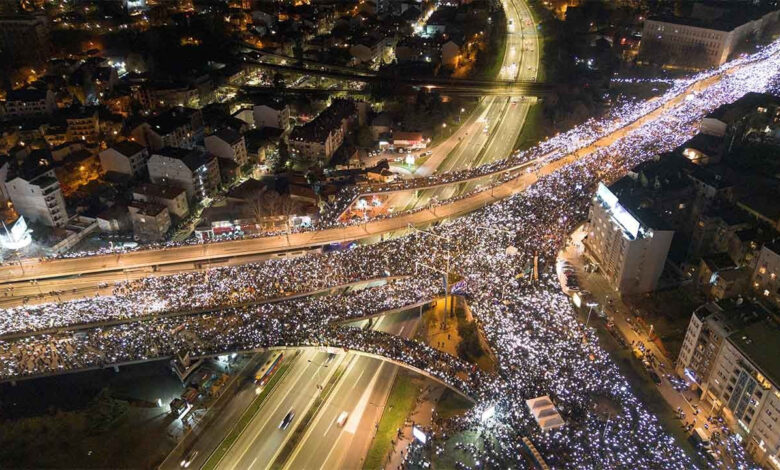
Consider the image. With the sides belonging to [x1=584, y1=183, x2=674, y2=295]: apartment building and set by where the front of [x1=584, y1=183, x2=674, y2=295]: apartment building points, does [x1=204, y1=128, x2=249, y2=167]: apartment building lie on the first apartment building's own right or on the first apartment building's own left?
on the first apartment building's own right

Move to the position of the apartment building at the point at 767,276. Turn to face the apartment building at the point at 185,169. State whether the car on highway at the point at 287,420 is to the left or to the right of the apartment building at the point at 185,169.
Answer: left

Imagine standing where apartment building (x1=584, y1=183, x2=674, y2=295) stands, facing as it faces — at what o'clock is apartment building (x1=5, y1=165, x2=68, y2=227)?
apartment building (x1=5, y1=165, x2=68, y2=227) is roughly at 1 o'clock from apartment building (x1=584, y1=183, x2=674, y2=295).

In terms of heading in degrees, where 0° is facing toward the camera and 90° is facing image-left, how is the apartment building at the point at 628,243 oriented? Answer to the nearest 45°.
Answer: approximately 45°

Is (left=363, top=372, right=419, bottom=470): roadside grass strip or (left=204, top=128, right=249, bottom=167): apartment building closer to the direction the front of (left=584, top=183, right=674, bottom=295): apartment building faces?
the roadside grass strip

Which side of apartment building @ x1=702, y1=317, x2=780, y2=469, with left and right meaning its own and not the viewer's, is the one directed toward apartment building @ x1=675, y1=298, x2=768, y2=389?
right

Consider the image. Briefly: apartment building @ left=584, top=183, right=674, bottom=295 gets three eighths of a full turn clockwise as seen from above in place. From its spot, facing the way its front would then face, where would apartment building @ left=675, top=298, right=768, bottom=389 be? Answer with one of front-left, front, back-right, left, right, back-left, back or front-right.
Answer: back-right

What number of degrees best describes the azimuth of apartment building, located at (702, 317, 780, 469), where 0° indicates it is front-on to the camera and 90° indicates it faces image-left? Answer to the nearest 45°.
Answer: approximately 45°

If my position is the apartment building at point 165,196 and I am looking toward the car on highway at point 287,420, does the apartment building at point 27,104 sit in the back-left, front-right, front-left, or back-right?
back-right

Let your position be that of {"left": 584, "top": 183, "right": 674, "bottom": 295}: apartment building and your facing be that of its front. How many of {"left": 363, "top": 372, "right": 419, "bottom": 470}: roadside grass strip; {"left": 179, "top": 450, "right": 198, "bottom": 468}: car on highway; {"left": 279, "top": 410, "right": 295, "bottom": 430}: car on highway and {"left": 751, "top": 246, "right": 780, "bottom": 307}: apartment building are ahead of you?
3

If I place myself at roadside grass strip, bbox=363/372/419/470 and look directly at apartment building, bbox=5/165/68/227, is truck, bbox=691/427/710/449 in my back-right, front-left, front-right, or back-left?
back-right

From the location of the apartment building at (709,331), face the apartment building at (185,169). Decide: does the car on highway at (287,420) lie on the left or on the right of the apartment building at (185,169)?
left

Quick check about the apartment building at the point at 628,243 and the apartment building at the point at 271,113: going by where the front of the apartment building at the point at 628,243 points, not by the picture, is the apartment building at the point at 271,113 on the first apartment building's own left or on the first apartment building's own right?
on the first apartment building's own right

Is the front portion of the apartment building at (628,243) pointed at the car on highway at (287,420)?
yes

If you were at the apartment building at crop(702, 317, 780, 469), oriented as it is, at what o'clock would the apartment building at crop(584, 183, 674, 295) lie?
the apartment building at crop(584, 183, 674, 295) is roughly at 3 o'clock from the apartment building at crop(702, 317, 780, 469).
